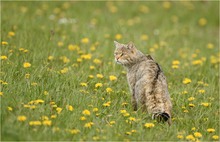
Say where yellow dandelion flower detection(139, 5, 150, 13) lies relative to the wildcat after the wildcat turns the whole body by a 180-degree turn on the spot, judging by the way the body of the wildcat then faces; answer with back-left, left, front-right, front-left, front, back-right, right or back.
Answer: back-left

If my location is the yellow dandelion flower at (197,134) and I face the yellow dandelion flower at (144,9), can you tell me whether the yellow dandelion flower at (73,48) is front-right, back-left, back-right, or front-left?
front-left

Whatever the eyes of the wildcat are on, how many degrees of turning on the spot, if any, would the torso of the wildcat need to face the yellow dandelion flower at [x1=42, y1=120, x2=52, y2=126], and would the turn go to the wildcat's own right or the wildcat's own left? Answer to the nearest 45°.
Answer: approximately 90° to the wildcat's own left

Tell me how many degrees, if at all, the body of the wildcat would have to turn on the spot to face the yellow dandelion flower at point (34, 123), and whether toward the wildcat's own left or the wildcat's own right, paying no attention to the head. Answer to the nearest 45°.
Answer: approximately 90° to the wildcat's own left

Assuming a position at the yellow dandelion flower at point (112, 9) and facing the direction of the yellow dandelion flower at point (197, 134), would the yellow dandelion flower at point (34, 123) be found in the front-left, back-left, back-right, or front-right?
front-right

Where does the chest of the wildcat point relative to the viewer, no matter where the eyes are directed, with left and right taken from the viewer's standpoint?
facing away from the viewer and to the left of the viewer

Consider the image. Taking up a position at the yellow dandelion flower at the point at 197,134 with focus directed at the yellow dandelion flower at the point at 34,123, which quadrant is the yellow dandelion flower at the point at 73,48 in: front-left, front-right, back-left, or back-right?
front-right

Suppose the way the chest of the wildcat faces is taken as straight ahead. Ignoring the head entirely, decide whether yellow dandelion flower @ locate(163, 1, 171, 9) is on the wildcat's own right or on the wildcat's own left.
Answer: on the wildcat's own right

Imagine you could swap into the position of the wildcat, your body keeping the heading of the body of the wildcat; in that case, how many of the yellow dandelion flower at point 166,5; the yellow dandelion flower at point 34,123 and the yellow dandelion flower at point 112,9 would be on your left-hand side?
1

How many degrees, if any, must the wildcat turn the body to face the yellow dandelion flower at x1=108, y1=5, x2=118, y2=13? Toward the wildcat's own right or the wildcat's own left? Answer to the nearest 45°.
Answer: approximately 45° to the wildcat's own right

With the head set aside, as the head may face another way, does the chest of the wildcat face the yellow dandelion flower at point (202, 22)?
no

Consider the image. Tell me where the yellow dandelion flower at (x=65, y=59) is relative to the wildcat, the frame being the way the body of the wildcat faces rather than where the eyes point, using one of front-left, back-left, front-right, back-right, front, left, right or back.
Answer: front

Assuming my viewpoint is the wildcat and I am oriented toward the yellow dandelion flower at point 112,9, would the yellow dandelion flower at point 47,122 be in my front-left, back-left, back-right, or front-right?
back-left

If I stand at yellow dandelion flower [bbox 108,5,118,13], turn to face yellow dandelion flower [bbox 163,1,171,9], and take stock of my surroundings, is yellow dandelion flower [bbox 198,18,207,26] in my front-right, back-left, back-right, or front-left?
front-right
